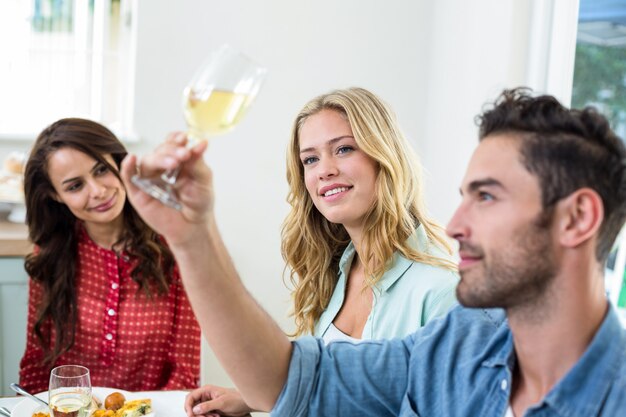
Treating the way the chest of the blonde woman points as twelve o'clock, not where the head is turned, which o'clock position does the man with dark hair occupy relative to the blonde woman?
The man with dark hair is roughly at 10 o'clock from the blonde woman.

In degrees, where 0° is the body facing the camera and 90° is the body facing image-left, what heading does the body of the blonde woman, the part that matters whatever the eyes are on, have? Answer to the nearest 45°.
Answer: approximately 45°

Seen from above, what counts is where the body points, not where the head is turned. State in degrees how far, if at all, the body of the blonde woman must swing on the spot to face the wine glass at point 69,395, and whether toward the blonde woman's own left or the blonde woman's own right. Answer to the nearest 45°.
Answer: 0° — they already face it

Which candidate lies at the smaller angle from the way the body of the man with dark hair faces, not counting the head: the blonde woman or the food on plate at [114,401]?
the food on plate

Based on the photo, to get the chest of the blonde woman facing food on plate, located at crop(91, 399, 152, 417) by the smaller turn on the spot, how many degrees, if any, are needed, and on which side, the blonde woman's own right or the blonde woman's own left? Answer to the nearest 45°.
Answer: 0° — they already face it
